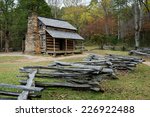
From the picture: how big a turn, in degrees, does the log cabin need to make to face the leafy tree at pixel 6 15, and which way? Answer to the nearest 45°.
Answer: approximately 180°

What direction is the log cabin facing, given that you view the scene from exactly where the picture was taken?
facing the viewer and to the right of the viewer
